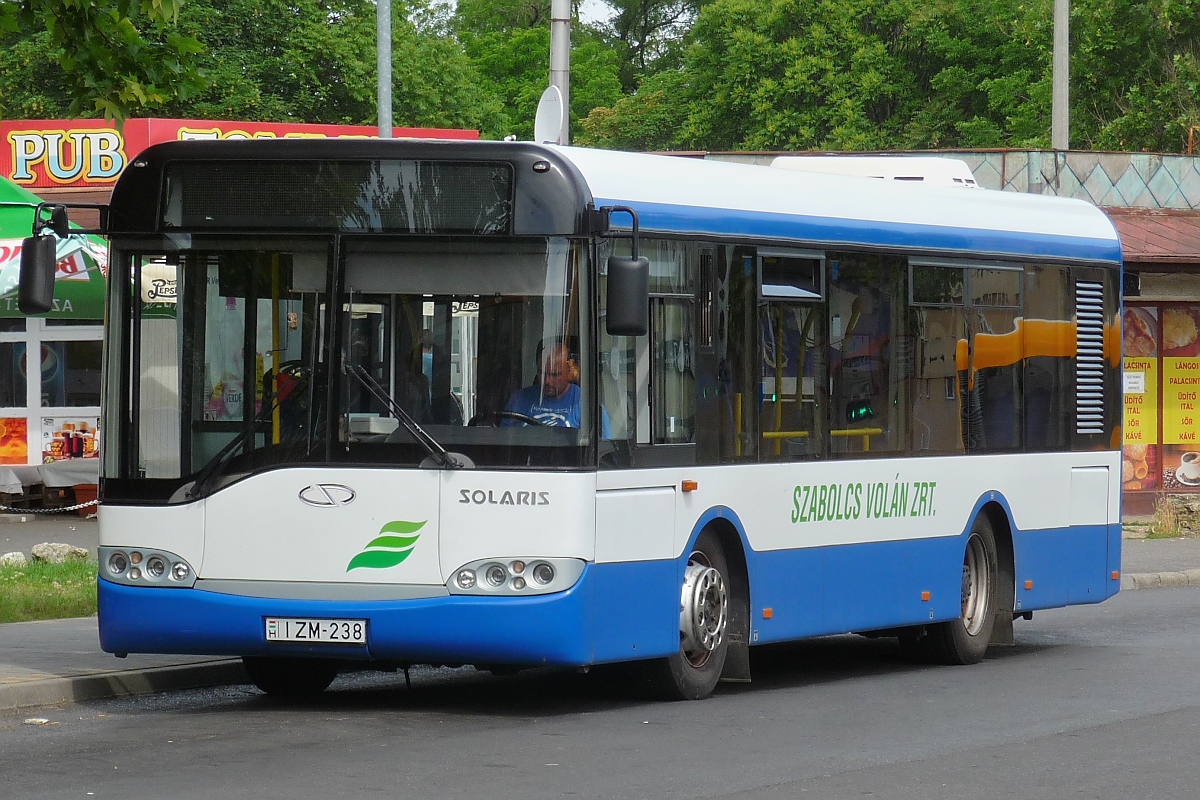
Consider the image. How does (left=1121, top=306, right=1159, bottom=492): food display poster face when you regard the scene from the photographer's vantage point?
facing the viewer

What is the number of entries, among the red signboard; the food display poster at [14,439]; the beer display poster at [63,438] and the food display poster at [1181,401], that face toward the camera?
4

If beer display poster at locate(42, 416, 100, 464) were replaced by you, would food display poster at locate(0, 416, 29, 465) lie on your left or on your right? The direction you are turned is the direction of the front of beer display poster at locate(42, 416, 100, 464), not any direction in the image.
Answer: on your right

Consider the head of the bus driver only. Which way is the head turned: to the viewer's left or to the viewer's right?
to the viewer's left

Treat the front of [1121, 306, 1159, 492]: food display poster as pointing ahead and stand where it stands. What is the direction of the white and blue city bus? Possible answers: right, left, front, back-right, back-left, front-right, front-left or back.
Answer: front

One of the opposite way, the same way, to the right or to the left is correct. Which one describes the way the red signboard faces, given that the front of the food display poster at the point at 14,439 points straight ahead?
the same way

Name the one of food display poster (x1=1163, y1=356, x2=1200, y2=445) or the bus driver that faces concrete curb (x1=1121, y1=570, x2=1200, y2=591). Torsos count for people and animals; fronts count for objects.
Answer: the food display poster

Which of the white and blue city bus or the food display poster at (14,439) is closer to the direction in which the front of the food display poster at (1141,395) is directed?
the white and blue city bus

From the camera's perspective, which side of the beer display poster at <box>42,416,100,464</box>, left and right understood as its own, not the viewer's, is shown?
front

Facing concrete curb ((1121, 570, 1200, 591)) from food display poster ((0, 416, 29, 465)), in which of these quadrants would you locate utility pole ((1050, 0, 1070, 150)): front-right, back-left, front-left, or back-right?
front-left

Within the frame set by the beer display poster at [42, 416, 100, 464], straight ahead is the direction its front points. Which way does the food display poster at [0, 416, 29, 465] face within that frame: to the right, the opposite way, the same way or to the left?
the same way

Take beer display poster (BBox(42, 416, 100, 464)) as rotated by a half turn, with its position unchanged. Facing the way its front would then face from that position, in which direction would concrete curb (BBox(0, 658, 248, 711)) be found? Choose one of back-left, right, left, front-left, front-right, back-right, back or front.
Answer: back

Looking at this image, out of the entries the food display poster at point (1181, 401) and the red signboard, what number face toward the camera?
2
